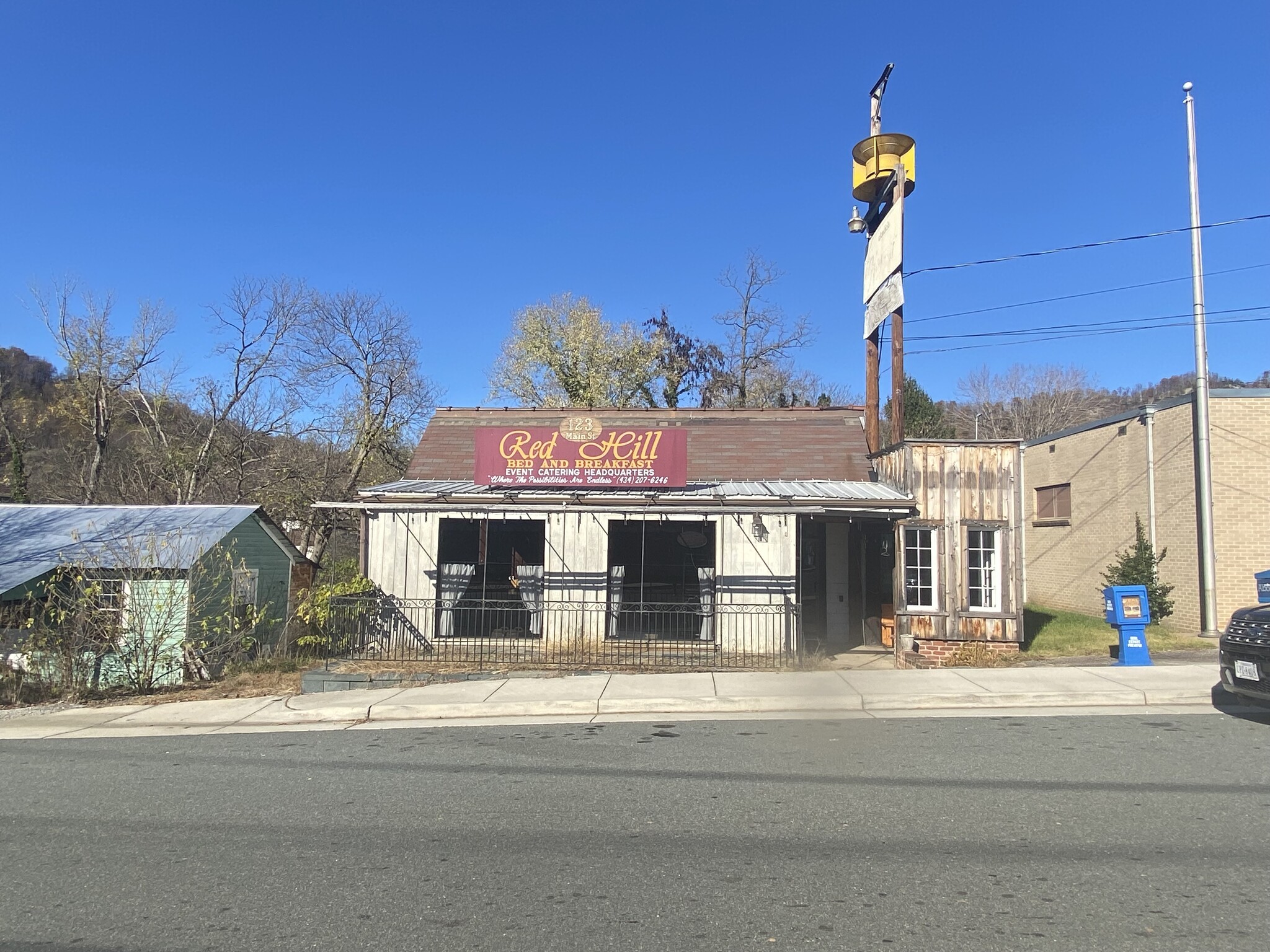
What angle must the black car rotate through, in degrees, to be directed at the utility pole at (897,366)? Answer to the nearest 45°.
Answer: approximately 90° to its right

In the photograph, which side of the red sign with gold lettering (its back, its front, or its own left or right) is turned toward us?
front

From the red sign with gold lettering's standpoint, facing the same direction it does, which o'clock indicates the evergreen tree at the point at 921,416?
The evergreen tree is roughly at 7 o'clock from the red sign with gold lettering.

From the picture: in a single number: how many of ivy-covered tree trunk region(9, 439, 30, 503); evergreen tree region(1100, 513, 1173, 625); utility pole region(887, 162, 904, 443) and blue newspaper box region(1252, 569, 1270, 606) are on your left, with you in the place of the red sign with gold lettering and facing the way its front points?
3

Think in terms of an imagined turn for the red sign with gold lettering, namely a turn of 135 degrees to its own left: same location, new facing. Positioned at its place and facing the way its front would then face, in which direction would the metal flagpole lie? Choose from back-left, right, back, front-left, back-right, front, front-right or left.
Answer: front-right

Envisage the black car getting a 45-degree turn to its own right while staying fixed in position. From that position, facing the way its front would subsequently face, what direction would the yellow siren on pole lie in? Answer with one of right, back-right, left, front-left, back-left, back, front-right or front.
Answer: front-right

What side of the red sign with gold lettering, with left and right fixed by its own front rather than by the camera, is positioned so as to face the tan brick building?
left

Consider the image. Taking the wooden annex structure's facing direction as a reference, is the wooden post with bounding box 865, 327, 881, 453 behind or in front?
behind

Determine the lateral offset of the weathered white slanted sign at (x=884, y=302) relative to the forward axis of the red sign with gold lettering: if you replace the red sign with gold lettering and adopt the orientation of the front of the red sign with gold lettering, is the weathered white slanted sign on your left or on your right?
on your left

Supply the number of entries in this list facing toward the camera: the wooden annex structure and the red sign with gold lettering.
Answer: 2

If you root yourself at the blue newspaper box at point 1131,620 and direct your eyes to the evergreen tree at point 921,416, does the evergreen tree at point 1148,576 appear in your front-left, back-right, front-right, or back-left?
front-right
